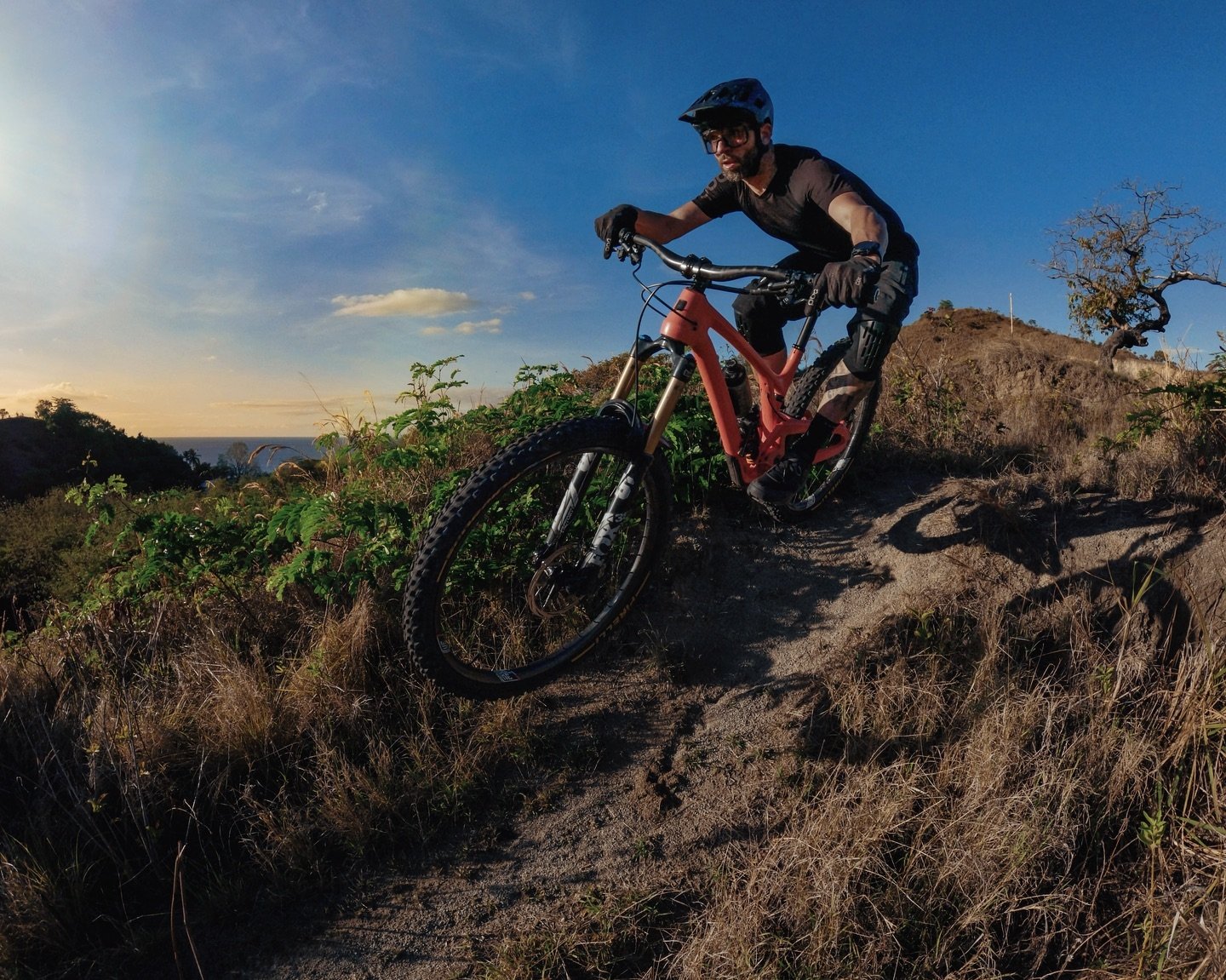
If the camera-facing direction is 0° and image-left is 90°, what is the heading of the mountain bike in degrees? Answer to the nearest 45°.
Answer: approximately 45°

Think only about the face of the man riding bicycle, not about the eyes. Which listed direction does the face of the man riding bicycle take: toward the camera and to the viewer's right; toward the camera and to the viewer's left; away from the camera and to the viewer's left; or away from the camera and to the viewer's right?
toward the camera and to the viewer's left

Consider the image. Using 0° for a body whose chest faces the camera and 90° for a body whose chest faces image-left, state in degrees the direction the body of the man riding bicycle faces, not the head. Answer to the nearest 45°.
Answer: approximately 45°
